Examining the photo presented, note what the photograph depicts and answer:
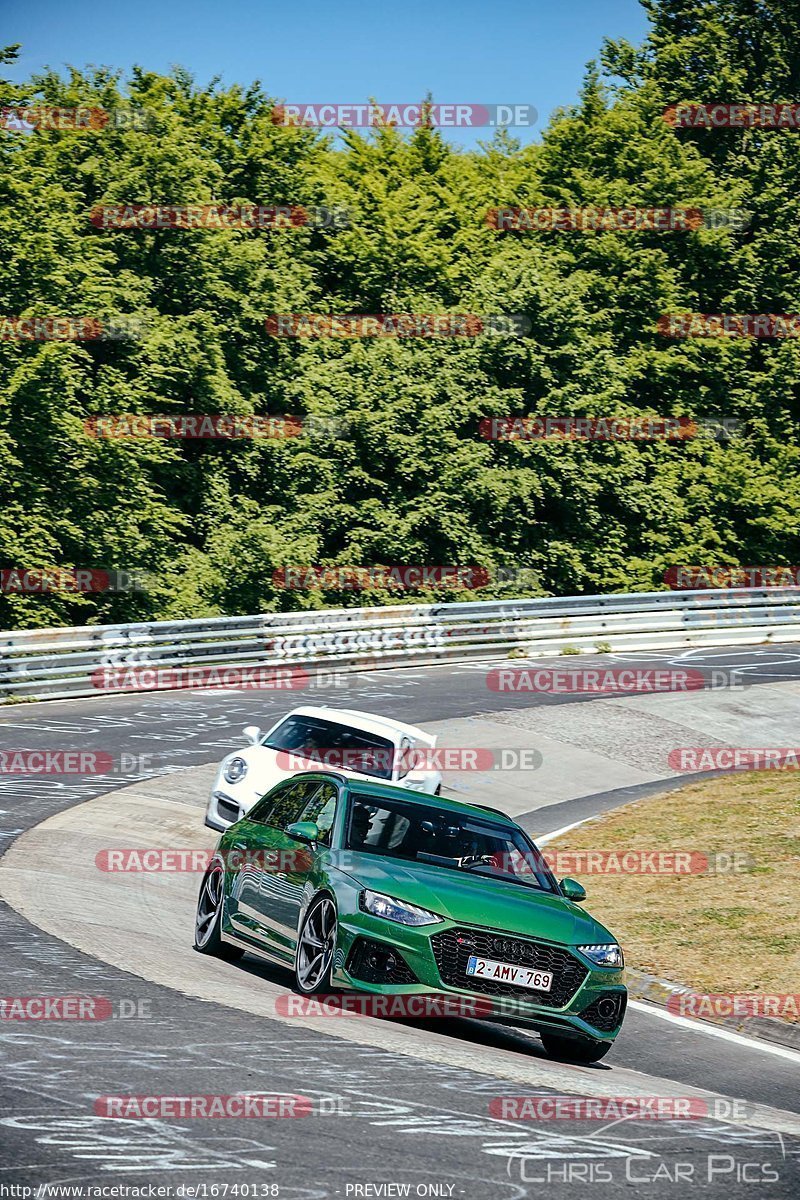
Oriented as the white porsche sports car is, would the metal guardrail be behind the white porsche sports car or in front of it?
behind

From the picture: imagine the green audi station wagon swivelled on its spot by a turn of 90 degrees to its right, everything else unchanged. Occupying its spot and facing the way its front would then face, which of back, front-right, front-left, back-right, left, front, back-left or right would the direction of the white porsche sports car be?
back-right

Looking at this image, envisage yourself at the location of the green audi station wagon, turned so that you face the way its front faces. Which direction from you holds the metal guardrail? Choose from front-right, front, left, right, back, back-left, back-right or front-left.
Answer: back-left

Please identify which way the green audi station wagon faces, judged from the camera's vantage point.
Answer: facing the viewer and to the right of the viewer
